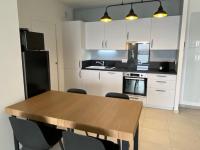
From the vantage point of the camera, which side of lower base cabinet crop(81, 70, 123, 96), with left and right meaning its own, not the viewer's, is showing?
front

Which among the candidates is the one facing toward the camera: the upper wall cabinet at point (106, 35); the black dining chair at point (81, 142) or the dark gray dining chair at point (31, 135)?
the upper wall cabinet

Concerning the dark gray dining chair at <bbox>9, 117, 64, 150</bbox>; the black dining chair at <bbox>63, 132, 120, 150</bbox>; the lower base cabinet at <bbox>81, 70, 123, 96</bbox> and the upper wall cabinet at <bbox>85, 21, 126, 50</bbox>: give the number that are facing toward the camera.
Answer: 2

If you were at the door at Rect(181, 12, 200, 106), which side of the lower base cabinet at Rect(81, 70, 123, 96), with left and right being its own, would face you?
left

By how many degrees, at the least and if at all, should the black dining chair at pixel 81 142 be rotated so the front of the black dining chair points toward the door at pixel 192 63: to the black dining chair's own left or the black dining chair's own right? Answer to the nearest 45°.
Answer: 0° — it already faces it

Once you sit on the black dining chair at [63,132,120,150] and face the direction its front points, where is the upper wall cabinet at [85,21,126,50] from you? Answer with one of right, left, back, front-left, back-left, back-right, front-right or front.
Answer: front-left

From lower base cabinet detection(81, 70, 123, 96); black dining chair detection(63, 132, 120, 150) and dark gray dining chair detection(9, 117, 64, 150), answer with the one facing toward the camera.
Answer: the lower base cabinet

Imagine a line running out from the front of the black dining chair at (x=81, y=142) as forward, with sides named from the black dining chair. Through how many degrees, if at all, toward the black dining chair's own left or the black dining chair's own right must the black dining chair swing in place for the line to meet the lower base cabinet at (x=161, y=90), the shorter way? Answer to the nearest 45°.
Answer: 0° — it already faces it

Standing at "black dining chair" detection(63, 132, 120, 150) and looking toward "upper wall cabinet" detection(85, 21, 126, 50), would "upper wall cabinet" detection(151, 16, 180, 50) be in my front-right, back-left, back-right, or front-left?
front-right

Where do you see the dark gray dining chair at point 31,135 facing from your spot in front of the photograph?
facing away from the viewer and to the right of the viewer

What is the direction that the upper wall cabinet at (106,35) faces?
toward the camera

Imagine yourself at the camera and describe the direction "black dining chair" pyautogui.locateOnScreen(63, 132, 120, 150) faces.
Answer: facing away from the viewer and to the right of the viewer

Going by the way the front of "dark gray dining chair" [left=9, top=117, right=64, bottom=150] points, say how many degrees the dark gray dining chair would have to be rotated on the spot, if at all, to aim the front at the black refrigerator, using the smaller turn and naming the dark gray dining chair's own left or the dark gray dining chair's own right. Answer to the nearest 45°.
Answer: approximately 45° to the dark gray dining chair's own left

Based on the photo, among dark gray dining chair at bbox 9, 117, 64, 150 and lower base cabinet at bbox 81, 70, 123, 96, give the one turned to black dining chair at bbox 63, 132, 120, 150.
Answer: the lower base cabinet

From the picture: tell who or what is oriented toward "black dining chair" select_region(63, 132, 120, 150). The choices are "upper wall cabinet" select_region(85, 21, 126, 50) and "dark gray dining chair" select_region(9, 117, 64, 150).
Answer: the upper wall cabinet

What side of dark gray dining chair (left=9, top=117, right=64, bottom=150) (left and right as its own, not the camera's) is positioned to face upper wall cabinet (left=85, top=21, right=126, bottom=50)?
front

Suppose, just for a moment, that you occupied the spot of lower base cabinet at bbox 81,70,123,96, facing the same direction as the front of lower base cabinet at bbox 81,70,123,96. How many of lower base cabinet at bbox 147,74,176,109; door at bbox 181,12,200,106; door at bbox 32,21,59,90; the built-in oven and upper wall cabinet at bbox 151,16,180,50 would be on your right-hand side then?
1

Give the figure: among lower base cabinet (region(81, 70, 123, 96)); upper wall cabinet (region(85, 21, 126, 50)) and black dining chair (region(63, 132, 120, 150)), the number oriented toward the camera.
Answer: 2
